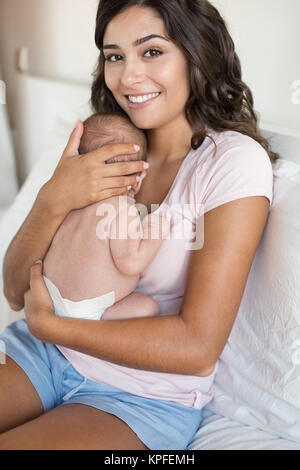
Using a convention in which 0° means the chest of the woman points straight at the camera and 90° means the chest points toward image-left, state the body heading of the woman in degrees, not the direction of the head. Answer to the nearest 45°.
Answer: approximately 45°
